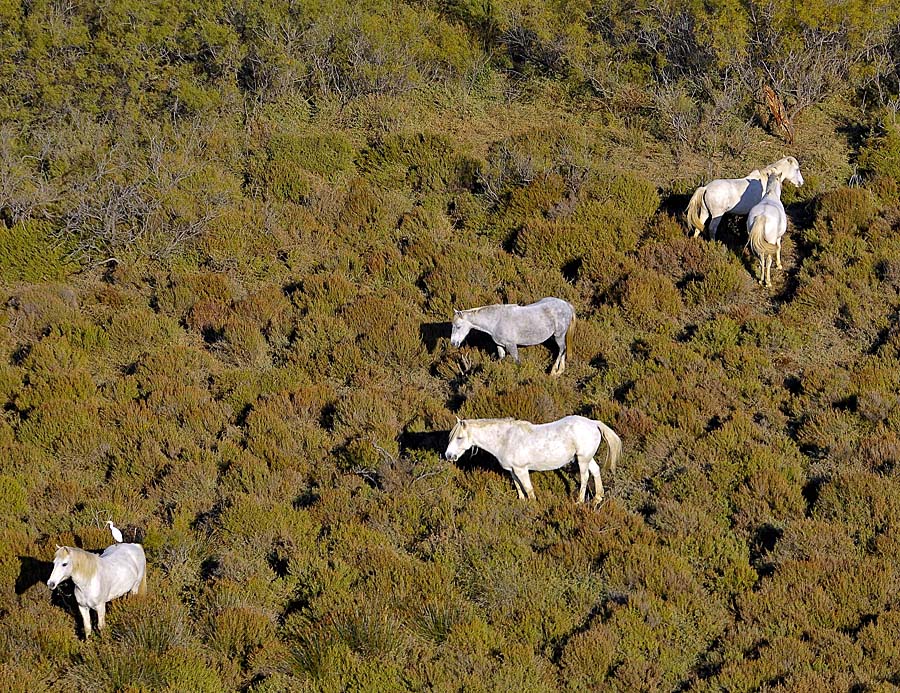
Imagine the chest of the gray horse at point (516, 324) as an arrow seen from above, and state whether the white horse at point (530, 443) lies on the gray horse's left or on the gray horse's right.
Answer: on the gray horse's left

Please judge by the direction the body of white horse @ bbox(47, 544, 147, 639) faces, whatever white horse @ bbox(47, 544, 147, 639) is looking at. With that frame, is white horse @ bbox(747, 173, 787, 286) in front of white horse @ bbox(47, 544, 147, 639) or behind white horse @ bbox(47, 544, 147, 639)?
behind

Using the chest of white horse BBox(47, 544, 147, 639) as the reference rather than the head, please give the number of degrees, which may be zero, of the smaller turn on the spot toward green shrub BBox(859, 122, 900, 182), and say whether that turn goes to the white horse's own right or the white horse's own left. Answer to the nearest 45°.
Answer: approximately 180°

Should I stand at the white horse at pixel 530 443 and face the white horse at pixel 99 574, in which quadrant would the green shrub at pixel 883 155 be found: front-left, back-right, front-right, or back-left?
back-right

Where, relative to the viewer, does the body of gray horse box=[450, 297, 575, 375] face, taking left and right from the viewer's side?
facing to the left of the viewer

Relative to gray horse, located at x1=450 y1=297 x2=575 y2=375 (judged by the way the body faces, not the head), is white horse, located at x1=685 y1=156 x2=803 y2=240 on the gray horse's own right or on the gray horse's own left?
on the gray horse's own right

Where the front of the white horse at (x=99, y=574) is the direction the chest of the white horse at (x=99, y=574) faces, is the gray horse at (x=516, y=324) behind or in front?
behind

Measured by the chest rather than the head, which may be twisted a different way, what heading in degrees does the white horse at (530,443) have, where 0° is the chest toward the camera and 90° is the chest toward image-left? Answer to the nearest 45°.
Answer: approximately 90°

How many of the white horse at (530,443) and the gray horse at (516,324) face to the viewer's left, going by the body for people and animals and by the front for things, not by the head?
2
